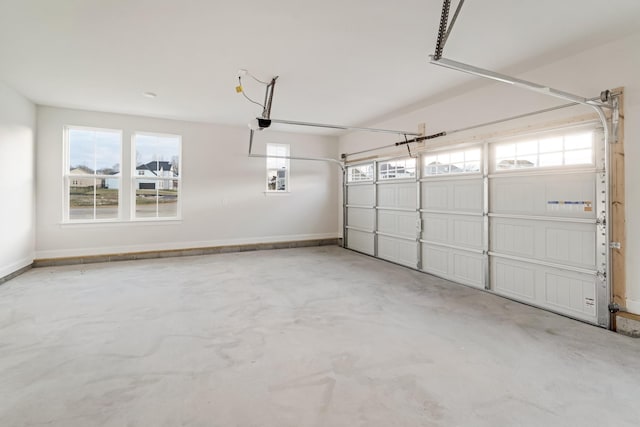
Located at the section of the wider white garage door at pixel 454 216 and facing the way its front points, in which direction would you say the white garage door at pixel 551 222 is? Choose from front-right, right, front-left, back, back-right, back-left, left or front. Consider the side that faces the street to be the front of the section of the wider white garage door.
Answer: right
